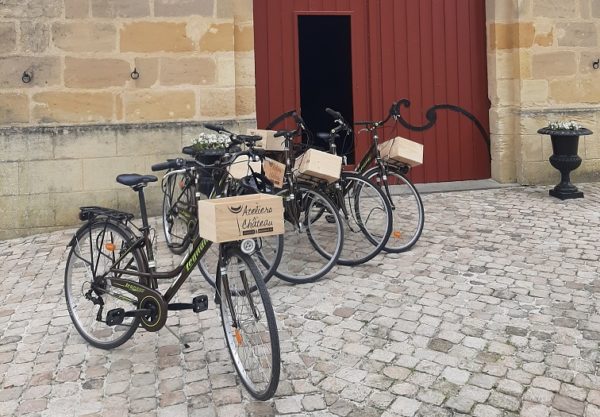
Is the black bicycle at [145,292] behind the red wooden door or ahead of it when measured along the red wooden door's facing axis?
ahead

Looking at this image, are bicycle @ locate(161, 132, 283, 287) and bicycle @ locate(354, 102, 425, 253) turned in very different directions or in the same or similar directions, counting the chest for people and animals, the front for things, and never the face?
same or similar directions

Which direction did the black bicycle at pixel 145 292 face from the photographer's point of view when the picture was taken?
facing the viewer and to the right of the viewer

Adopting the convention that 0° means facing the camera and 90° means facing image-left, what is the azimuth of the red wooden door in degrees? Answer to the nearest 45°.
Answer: approximately 0°

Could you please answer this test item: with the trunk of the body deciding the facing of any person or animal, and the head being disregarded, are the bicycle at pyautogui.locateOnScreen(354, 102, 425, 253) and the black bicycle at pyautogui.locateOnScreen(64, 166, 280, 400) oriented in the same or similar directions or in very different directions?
same or similar directions

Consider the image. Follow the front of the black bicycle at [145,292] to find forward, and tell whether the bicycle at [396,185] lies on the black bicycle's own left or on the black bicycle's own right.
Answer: on the black bicycle's own left
